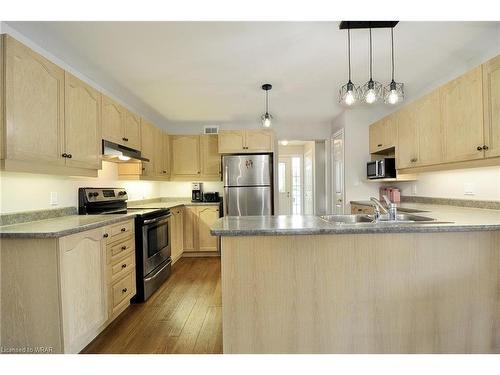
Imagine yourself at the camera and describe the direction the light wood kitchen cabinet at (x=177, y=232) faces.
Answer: facing to the right of the viewer

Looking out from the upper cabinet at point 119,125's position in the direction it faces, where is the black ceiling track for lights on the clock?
The black ceiling track for lights is roughly at 12 o'clock from the upper cabinet.

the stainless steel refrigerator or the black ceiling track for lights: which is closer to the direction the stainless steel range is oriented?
the black ceiling track for lights

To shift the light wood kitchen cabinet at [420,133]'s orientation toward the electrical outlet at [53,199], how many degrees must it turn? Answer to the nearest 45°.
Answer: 0° — it already faces it

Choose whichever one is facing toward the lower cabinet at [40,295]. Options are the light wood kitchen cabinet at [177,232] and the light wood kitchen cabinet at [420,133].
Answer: the light wood kitchen cabinet at [420,133]

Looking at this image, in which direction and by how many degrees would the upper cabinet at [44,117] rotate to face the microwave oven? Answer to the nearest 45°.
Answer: approximately 45° to its left

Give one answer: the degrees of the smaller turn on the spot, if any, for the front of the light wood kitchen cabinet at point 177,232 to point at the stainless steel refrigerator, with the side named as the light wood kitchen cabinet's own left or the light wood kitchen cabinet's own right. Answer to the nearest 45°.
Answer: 0° — it already faces it

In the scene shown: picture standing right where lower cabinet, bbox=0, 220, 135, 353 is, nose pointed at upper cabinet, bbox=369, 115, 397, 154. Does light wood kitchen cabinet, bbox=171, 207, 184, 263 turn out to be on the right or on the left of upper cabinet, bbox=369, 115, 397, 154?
left

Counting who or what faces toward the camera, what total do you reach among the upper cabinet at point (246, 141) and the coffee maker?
2

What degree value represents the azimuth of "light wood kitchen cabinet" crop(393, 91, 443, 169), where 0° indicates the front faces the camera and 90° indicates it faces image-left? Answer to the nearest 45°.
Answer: approximately 45°
